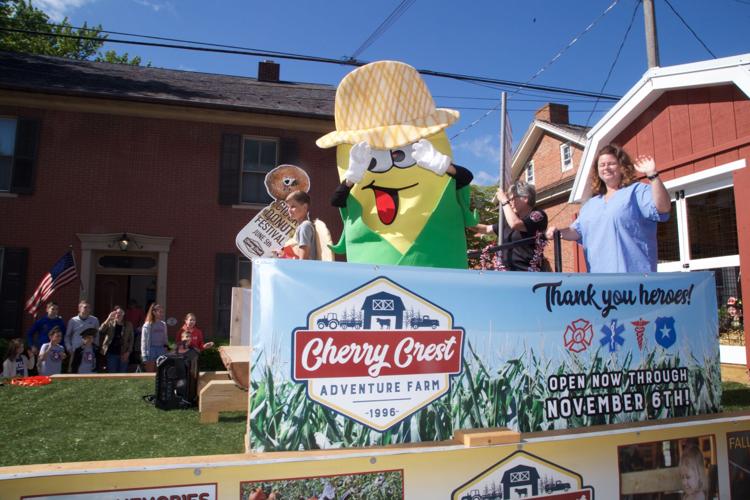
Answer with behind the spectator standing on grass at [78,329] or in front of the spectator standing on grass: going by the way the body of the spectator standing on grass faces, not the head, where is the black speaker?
in front

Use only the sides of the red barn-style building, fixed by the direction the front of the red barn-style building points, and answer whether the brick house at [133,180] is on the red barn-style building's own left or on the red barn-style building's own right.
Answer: on the red barn-style building's own right

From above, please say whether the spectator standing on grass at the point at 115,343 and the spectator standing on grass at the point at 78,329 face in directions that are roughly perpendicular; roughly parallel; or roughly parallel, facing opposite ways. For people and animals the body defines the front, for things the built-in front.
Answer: roughly parallel

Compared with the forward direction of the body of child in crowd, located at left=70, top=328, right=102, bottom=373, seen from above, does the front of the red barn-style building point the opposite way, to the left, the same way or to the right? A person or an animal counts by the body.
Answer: to the right

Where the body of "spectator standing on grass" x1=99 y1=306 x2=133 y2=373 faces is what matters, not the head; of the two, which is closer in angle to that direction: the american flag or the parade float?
the parade float

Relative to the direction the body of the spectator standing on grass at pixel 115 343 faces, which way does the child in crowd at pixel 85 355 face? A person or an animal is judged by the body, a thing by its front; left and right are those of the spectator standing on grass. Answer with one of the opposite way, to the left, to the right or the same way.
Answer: the same way

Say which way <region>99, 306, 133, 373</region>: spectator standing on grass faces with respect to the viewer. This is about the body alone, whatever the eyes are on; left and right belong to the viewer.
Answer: facing the viewer

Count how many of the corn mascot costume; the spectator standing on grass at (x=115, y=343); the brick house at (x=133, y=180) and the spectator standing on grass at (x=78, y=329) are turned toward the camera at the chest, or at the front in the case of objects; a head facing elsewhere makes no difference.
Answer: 4

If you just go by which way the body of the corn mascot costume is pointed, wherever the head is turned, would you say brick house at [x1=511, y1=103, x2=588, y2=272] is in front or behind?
behind

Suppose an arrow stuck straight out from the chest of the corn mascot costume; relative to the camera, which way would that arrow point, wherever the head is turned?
toward the camera

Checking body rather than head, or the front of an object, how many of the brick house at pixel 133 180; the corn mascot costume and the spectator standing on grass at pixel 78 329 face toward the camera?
3

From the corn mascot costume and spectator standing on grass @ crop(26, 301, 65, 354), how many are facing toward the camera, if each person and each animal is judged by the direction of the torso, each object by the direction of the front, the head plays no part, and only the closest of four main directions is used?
2

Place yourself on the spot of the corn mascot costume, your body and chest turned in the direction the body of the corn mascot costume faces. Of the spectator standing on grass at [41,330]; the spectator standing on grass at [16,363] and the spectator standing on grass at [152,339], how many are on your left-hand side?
0

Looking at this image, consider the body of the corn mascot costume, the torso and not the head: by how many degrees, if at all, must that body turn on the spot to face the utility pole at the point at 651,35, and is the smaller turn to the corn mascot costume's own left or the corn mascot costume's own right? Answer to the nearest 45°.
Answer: approximately 135° to the corn mascot costume's own left

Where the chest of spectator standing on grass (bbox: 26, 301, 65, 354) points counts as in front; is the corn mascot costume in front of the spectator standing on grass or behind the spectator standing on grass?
in front
